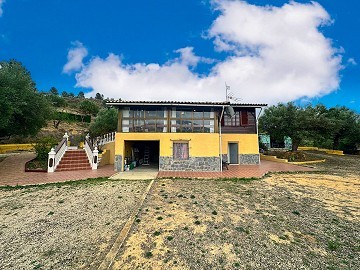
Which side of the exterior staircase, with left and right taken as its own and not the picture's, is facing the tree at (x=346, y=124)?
left

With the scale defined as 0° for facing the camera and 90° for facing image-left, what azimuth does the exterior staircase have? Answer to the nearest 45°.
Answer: approximately 0°

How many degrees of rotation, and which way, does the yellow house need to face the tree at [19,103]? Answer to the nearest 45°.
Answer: approximately 90° to its right

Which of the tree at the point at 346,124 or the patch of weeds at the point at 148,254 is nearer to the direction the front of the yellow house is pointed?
the patch of weeds

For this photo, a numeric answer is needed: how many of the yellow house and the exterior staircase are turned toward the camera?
2

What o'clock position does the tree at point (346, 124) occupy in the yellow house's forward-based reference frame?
The tree is roughly at 8 o'clock from the yellow house.

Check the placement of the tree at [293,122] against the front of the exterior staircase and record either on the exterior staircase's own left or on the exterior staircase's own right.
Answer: on the exterior staircase's own left

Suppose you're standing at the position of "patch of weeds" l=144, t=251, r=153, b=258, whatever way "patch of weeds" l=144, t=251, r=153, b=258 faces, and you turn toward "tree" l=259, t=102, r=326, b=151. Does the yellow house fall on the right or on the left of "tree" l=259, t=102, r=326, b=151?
left

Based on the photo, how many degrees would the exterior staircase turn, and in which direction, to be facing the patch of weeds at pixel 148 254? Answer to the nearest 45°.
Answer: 0° — it already faces it

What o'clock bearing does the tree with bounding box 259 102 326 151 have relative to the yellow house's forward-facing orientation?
The tree is roughly at 8 o'clock from the yellow house.

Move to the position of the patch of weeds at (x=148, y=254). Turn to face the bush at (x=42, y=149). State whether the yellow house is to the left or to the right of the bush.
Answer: right

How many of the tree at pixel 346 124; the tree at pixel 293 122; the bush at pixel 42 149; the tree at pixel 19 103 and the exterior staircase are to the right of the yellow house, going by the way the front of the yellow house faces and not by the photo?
3
